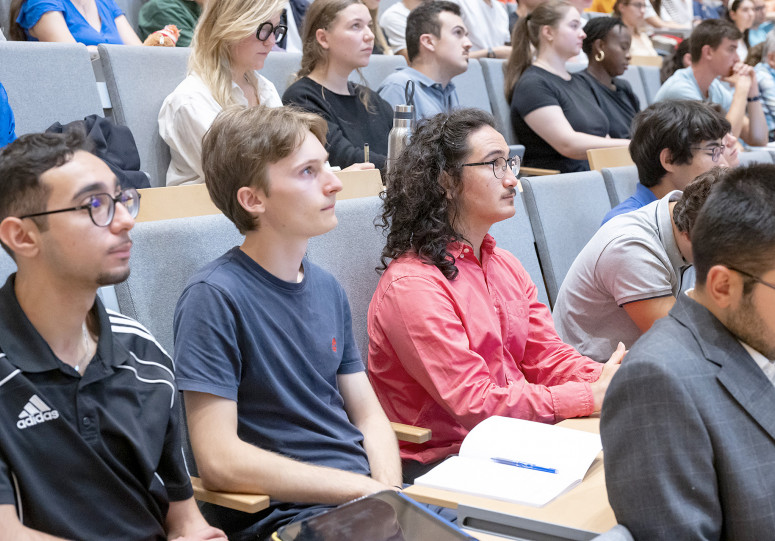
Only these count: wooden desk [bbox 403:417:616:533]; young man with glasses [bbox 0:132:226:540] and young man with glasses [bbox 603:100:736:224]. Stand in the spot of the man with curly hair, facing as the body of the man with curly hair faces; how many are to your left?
1
